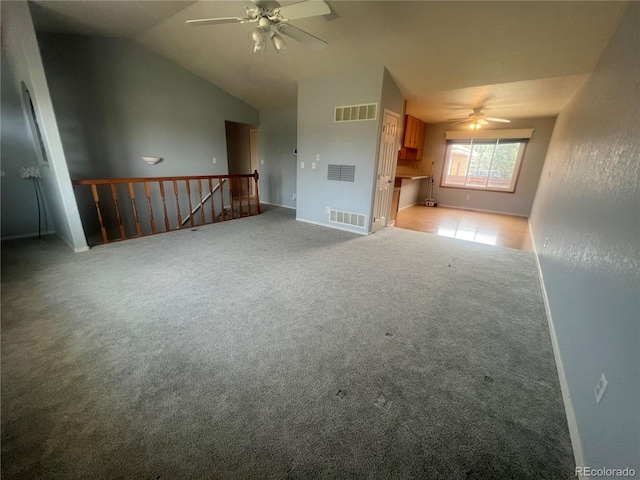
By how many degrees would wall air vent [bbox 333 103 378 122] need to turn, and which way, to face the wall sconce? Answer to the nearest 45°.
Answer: approximately 45° to its right

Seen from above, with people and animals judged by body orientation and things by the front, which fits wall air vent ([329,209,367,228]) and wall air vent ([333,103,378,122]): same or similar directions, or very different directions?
same or similar directions

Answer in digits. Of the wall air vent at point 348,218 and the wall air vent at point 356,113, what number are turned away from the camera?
0

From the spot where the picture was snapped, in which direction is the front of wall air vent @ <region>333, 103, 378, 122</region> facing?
facing the viewer and to the left of the viewer

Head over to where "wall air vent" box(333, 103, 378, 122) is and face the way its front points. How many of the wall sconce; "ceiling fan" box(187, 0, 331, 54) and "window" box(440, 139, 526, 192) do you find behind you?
1

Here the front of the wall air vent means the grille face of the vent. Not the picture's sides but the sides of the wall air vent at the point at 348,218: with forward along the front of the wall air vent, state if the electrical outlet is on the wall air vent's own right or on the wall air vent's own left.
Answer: on the wall air vent's own left

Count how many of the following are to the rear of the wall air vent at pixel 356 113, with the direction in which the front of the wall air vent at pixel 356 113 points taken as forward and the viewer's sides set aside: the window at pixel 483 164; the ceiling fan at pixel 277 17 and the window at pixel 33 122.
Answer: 1

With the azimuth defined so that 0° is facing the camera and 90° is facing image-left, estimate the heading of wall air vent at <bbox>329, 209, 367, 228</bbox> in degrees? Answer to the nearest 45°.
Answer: approximately 45°

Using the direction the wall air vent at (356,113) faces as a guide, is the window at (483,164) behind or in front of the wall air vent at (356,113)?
behind

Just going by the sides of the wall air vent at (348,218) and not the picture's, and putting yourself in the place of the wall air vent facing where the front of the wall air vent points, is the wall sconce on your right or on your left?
on your right
